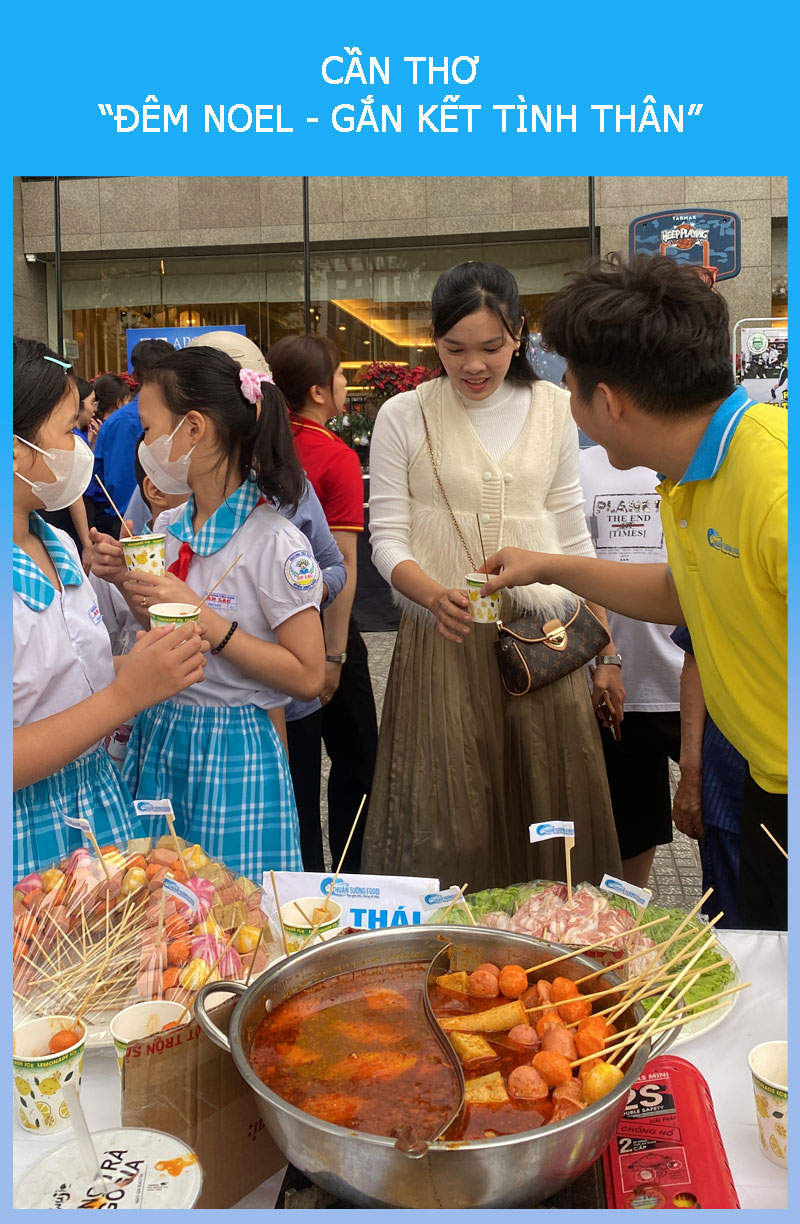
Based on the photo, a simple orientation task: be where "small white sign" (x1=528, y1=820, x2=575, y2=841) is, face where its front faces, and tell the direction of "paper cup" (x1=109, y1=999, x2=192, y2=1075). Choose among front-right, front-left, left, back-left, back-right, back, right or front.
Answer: front-right

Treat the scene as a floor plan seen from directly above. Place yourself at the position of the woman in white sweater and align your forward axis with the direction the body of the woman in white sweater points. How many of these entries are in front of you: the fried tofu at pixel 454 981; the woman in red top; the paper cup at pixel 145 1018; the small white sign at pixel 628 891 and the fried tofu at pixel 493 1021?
4

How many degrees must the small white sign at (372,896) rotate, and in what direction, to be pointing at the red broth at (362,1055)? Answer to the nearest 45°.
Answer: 0° — it already faces it

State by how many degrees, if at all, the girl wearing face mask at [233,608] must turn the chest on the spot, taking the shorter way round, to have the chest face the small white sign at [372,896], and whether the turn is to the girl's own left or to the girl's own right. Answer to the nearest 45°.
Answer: approximately 45° to the girl's own left
